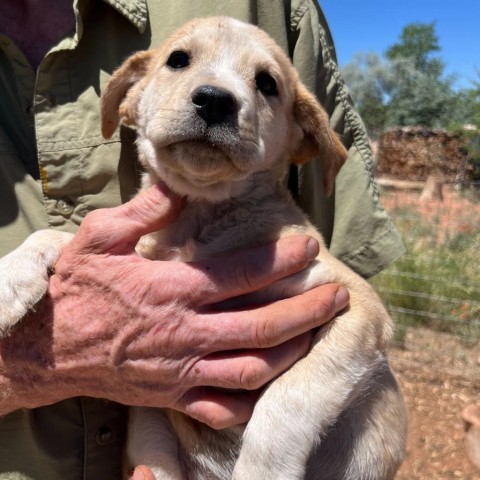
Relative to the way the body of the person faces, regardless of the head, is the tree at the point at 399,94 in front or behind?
behind

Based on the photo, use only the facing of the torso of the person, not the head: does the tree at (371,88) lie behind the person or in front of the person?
behind

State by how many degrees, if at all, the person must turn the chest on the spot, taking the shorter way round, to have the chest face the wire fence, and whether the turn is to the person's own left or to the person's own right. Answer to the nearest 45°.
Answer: approximately 135° to the person's own left

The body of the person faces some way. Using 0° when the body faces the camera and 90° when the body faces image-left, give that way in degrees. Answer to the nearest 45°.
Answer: approximately 0°

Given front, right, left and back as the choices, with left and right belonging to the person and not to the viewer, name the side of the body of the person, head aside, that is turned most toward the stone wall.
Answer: back
